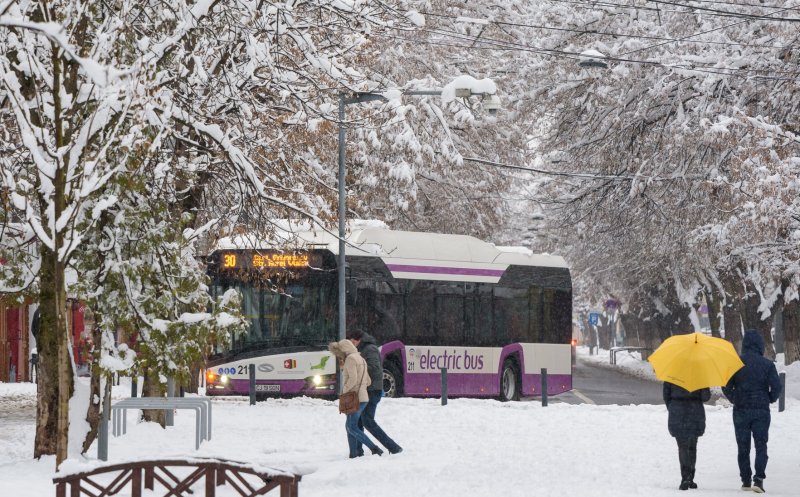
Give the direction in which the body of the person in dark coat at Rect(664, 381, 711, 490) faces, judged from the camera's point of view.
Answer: away from the camera

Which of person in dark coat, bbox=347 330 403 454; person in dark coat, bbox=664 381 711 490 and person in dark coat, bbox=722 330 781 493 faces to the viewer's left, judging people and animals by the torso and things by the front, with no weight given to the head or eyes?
person in dark coat, bbox=347 330 403 454

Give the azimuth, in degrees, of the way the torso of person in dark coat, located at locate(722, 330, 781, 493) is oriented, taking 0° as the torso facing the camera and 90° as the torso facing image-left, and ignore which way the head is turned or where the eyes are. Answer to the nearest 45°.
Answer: approximately 180°

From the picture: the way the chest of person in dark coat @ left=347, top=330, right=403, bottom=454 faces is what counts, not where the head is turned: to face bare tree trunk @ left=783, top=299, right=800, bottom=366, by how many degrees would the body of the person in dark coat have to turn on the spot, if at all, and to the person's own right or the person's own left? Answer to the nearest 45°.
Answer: approximately 135° to the person's own right

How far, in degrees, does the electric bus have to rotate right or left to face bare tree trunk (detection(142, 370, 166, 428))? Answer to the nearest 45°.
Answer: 0° — it already faces it

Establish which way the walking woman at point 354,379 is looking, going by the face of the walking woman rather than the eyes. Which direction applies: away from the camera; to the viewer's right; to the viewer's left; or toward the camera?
to the viewer's left

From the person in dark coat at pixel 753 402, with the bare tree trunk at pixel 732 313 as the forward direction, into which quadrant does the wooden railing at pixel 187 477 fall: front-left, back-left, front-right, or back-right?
back-left

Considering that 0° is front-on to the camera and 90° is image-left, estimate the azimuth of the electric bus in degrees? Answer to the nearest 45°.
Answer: approximately 45°

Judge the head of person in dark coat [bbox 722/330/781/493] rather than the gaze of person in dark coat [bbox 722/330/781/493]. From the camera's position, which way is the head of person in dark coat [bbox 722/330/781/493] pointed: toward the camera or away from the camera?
away from the camera

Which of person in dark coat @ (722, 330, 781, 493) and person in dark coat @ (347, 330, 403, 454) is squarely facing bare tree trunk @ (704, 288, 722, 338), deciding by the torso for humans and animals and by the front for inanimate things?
person in dark coat @ (722, 330, 781, 493)

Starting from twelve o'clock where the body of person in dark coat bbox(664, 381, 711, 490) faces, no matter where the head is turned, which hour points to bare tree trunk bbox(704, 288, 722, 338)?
The bare tree trunk is roughly at 12 o'clock from the person in dark coat.
